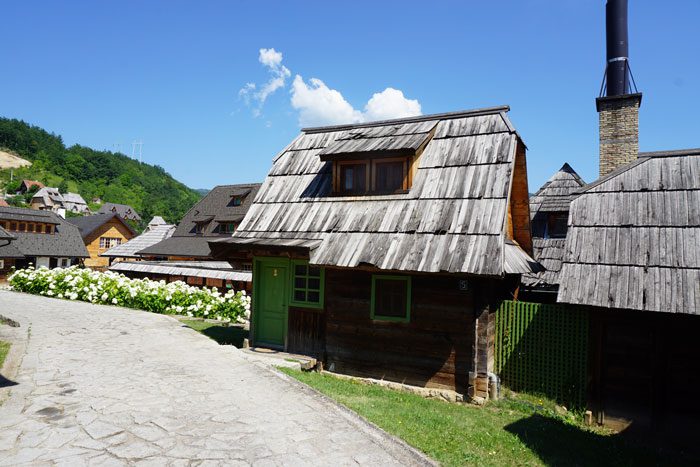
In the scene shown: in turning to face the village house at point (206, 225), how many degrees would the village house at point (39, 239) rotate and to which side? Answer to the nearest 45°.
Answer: approximately 45° to its left

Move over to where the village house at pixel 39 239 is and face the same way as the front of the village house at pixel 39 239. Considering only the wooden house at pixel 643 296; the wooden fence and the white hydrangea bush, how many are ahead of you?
3

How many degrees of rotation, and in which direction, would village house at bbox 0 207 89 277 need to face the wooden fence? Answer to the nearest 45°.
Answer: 0° — it already faces it

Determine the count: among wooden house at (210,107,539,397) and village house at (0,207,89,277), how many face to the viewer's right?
0

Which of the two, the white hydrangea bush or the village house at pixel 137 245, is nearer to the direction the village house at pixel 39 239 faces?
the white hydrangea bush

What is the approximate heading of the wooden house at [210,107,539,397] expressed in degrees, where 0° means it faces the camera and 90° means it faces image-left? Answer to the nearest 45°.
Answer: approximately 45°

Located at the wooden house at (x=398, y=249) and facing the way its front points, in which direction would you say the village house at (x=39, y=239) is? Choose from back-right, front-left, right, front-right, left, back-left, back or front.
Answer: right

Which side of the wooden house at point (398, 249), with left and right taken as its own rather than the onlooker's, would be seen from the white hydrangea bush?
right

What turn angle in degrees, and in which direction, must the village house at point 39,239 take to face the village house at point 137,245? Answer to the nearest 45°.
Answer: approximately 90° to its left

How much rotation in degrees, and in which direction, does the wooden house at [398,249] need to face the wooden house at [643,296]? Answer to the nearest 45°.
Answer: approximately 90° to its left

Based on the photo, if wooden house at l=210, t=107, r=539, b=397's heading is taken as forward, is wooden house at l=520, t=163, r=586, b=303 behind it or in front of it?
behind

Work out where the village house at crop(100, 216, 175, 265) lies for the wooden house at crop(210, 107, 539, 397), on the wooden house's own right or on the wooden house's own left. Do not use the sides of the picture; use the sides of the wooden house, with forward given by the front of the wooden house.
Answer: on the wooden house's own right
